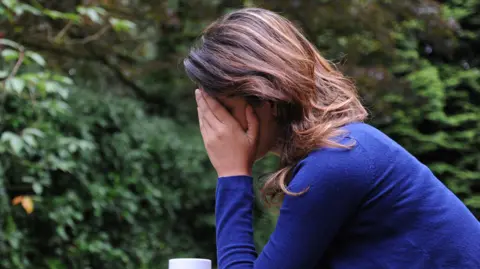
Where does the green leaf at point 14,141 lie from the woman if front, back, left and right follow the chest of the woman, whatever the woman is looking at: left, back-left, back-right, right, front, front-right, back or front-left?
front-right

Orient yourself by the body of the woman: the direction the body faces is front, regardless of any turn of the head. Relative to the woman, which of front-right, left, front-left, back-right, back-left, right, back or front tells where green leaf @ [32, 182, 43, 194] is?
front-right

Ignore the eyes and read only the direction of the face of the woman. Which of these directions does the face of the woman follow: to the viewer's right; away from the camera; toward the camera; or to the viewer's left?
to the viewer's left

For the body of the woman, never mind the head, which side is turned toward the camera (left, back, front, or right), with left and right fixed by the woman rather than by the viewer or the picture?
left

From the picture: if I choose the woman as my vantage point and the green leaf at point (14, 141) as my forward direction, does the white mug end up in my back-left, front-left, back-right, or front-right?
front-left
